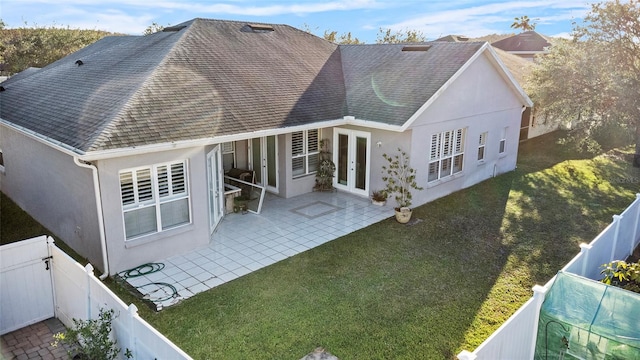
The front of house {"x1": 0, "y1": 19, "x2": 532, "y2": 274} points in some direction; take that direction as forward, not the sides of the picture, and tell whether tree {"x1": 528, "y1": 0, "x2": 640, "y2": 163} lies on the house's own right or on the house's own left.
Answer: on the house's own right

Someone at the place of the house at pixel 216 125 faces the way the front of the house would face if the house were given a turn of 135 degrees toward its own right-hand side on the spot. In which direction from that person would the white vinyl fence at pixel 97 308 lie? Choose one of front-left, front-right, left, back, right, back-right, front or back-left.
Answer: right

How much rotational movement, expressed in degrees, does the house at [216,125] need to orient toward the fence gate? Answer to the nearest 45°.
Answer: approximately 135° to its left

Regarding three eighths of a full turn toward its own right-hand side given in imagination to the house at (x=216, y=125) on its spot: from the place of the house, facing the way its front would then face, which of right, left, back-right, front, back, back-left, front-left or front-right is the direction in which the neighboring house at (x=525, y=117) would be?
front-left

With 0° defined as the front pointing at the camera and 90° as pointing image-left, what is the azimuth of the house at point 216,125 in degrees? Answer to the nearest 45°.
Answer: approximately 135°

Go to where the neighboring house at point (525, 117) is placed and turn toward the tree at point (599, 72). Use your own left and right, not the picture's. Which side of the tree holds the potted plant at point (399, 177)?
right

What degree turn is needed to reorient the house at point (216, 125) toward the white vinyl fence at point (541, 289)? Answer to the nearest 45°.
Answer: approximately 180°
